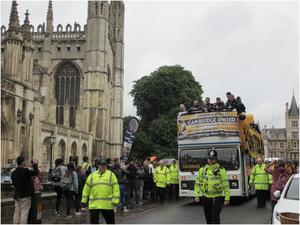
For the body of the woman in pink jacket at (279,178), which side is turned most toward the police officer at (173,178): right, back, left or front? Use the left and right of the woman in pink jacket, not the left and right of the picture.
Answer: front

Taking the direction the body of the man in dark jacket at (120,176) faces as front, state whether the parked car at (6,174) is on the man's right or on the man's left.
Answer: on the man's left

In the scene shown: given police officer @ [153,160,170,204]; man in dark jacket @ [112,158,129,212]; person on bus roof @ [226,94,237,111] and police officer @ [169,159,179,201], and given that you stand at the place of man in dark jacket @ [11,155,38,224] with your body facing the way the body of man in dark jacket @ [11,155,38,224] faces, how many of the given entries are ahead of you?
4

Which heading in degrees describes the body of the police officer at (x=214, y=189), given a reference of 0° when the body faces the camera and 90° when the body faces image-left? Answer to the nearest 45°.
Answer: approximately 0°

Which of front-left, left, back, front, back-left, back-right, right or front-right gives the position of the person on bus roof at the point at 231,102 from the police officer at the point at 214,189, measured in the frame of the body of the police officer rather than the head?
back

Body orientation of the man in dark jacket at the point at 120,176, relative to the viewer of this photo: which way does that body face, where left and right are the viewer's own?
facing to the right of the viewer

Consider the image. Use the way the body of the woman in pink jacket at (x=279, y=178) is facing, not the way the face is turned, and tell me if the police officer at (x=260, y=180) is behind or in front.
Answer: in front

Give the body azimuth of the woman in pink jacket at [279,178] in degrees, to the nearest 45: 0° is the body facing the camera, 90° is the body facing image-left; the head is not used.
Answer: approximately 135°
